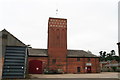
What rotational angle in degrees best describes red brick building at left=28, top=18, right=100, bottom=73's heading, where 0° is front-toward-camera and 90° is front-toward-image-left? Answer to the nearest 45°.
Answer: approximately 0°
